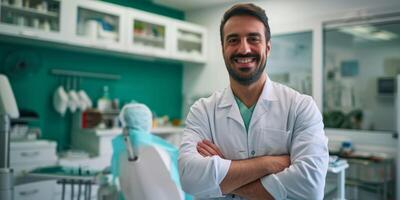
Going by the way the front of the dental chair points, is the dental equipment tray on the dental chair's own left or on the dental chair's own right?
on the dental chair's own left

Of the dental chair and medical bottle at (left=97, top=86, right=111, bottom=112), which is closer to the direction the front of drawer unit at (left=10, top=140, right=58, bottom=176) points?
the dental chair

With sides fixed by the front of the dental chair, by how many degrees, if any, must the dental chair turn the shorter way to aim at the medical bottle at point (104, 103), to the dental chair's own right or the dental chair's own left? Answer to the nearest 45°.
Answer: approximately 45° to the dental chair's own left

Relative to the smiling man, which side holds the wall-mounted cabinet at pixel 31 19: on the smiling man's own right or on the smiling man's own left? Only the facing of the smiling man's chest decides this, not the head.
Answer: on the smiling man's own right

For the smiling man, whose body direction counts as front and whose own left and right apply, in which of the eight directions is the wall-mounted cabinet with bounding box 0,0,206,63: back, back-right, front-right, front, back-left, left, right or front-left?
back-right

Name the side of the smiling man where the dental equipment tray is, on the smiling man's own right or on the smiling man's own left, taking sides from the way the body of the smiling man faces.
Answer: on the smiling man's own right

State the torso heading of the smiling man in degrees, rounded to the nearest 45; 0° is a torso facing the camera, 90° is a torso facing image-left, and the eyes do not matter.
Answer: approximately 0°

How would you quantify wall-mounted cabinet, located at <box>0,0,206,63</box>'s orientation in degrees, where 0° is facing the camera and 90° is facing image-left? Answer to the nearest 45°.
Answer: approximately 315°

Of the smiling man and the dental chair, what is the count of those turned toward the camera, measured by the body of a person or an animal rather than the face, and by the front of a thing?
1
